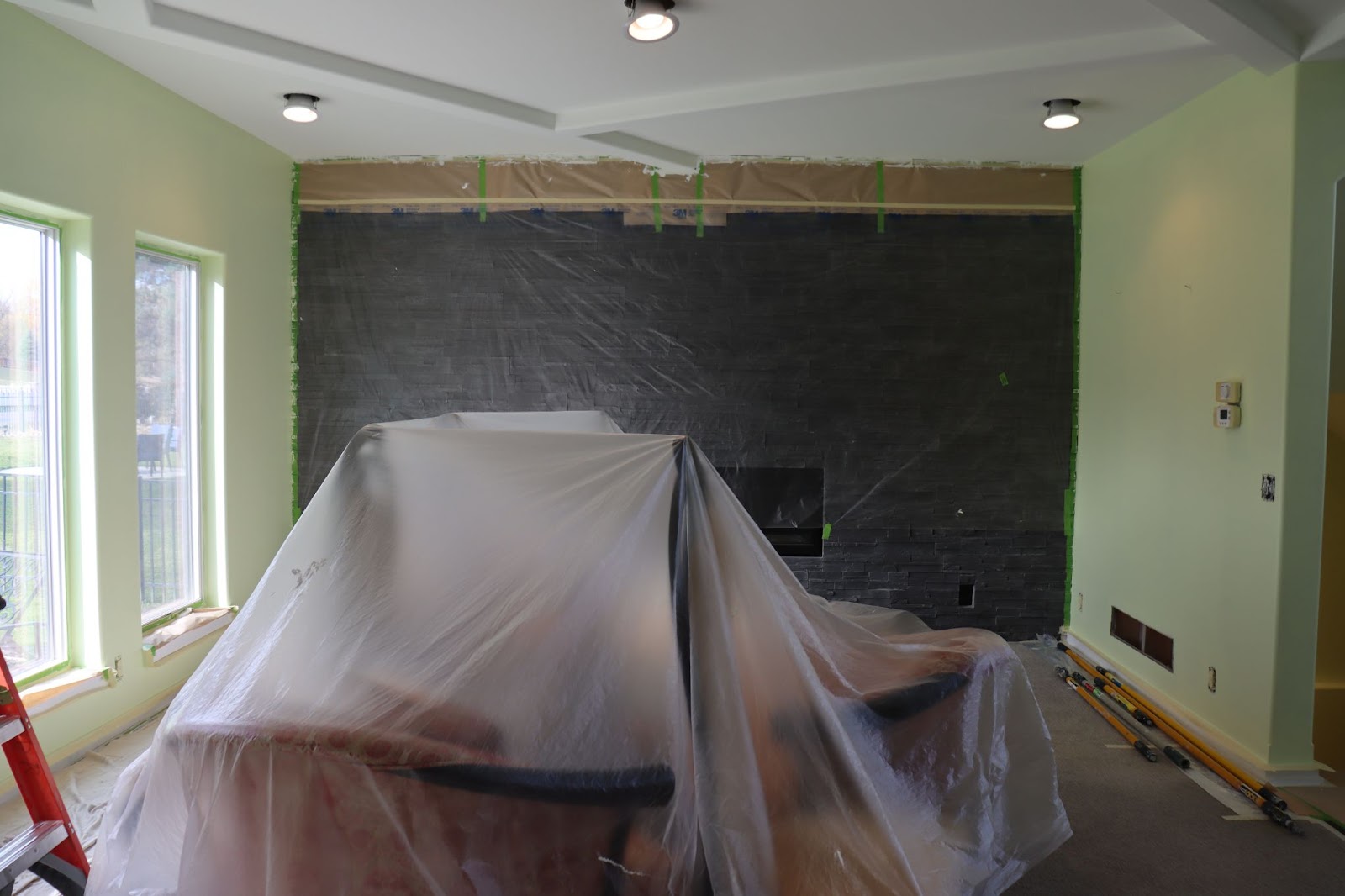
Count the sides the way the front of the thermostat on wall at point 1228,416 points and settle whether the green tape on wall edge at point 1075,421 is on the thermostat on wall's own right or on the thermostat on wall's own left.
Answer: on the thermostat on wall's own right

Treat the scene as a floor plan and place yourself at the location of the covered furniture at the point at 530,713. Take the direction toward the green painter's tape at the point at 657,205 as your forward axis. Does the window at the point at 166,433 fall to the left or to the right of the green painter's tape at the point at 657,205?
left

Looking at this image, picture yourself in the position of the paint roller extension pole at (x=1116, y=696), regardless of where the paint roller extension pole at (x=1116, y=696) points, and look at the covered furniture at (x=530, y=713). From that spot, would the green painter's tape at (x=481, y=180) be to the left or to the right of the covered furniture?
right

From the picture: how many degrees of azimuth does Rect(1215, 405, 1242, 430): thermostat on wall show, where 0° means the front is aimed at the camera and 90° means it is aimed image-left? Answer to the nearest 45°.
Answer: approximately 45°

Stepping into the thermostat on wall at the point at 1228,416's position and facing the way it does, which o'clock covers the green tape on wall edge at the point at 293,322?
The green tape on wall edge is roughly at 1 o'clock from the thermostat on wall.
